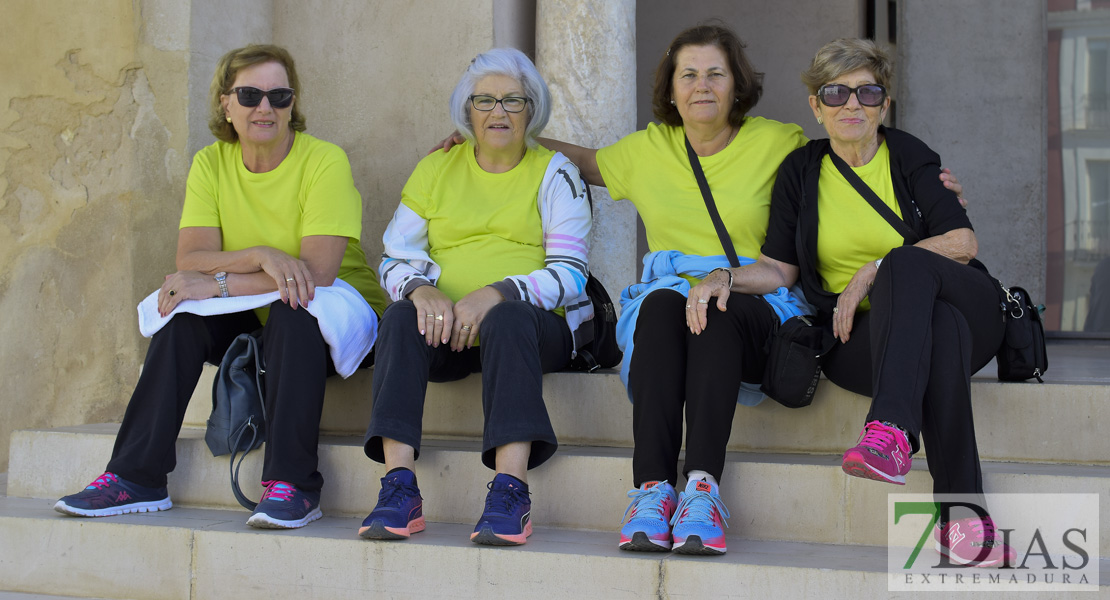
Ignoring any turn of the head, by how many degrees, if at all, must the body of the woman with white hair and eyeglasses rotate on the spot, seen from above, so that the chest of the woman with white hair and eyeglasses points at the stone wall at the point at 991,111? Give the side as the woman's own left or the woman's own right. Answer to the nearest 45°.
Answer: approximately 135° to the woman's own left

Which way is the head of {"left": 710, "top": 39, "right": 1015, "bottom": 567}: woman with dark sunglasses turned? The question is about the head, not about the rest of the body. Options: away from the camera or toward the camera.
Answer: toward the camera

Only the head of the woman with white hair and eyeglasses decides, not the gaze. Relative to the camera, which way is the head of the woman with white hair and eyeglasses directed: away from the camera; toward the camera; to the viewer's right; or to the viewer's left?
toward the camera

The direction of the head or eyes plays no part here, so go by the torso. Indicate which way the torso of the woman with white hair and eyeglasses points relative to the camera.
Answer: toward the camera

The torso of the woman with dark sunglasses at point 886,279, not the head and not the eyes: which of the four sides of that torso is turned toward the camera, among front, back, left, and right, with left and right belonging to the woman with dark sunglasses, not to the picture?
front

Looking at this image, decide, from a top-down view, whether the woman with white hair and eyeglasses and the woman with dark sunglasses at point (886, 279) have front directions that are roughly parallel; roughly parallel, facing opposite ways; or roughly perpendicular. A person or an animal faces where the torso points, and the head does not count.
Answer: roughly parallel

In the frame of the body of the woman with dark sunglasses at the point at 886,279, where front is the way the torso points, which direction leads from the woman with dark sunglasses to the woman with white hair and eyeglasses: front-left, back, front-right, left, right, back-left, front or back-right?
right

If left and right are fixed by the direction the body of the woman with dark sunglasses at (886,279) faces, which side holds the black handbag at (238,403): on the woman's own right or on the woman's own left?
on the woman's own right

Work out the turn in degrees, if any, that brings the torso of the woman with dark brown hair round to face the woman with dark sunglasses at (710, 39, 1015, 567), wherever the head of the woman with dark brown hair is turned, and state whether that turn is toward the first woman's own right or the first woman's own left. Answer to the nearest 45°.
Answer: approximately 45° to the first woman's own left

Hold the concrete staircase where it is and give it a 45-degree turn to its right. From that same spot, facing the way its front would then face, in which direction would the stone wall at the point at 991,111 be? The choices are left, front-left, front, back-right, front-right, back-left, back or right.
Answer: back

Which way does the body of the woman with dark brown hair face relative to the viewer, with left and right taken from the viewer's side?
facing the viewer

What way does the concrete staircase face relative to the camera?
toward the camera
